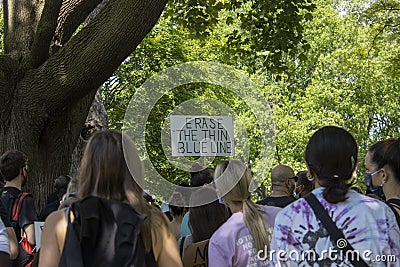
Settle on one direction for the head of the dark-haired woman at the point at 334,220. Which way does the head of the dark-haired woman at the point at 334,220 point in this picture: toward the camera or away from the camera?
away from the camera

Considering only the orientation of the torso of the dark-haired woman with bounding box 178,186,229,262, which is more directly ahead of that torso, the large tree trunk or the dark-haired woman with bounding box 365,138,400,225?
the large tree trunk

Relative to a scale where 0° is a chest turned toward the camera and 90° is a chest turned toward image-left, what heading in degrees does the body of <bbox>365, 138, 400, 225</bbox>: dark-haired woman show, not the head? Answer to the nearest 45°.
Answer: approximately 90°

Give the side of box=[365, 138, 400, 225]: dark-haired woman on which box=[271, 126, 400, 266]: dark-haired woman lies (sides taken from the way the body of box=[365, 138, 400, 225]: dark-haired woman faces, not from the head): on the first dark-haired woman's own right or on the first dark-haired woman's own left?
on the first dark-haired woman's own left

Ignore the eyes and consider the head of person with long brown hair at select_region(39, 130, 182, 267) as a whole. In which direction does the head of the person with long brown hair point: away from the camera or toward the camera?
away from the camera

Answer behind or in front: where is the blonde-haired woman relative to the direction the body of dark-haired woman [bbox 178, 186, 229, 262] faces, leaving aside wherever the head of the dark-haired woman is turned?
behind

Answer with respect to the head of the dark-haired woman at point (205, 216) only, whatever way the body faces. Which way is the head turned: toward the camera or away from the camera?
away from the camera

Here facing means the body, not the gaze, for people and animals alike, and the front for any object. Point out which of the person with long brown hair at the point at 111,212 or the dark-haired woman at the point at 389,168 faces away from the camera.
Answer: the person with long brown hair

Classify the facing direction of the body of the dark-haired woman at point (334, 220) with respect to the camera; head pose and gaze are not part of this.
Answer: away from the camera

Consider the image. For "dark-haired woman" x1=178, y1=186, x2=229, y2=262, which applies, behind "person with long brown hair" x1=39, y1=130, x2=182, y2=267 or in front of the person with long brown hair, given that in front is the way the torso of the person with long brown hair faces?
in front

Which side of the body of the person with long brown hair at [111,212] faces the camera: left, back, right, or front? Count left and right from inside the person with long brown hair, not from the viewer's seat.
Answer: back

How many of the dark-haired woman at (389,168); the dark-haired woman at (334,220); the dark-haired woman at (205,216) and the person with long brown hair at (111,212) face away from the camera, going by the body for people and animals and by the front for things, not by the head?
3

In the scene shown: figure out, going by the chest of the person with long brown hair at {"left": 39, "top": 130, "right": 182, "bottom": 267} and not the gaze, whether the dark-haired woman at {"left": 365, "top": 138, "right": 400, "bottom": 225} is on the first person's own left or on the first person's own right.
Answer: on the first person's own right

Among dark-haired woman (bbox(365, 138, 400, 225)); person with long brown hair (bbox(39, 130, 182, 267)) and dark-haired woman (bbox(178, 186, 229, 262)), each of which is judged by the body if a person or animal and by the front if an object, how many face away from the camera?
2

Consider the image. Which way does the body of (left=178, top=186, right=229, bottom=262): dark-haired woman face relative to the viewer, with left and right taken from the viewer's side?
facing away from the viewer
